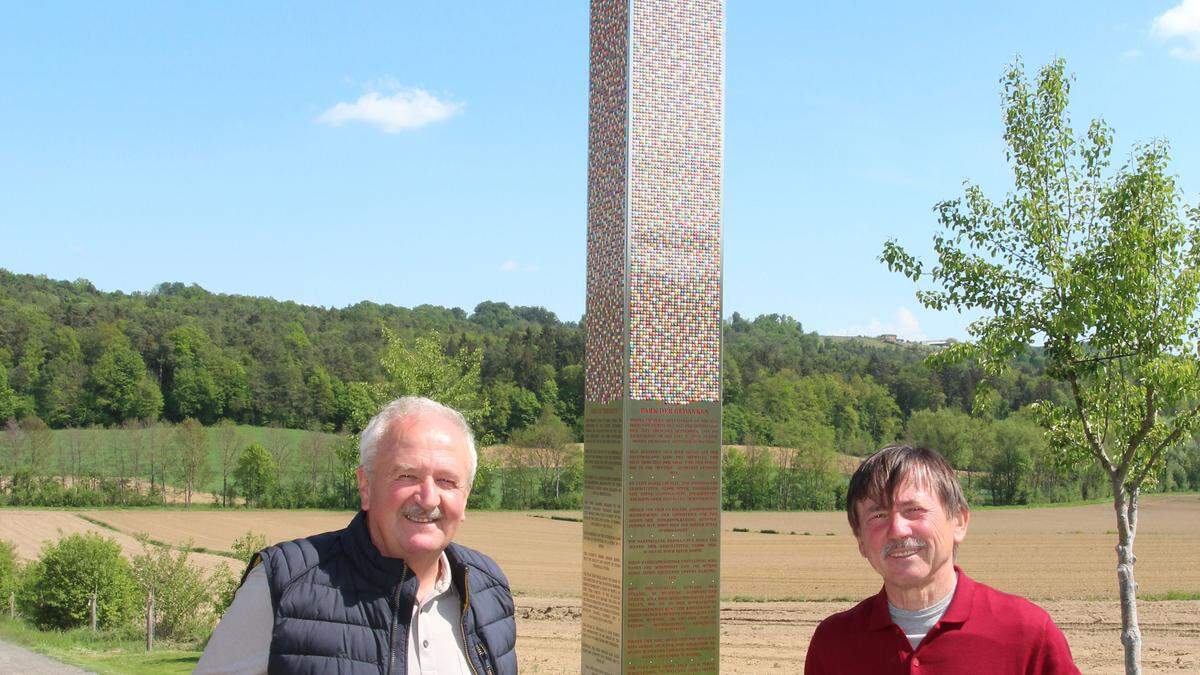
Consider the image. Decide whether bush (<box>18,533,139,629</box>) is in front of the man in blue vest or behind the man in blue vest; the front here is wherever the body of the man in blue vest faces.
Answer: behind

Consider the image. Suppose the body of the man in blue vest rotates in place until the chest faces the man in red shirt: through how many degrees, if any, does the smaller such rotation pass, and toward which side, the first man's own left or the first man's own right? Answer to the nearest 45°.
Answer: approximately 45° to the first man's own left

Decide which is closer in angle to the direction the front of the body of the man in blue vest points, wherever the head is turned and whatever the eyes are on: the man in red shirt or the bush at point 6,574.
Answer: the man in red shirt

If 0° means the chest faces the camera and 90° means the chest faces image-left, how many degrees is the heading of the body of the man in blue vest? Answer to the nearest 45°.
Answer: approximately 315°

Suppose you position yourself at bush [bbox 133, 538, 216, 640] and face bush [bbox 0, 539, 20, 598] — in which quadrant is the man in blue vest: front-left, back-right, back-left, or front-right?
back-left
